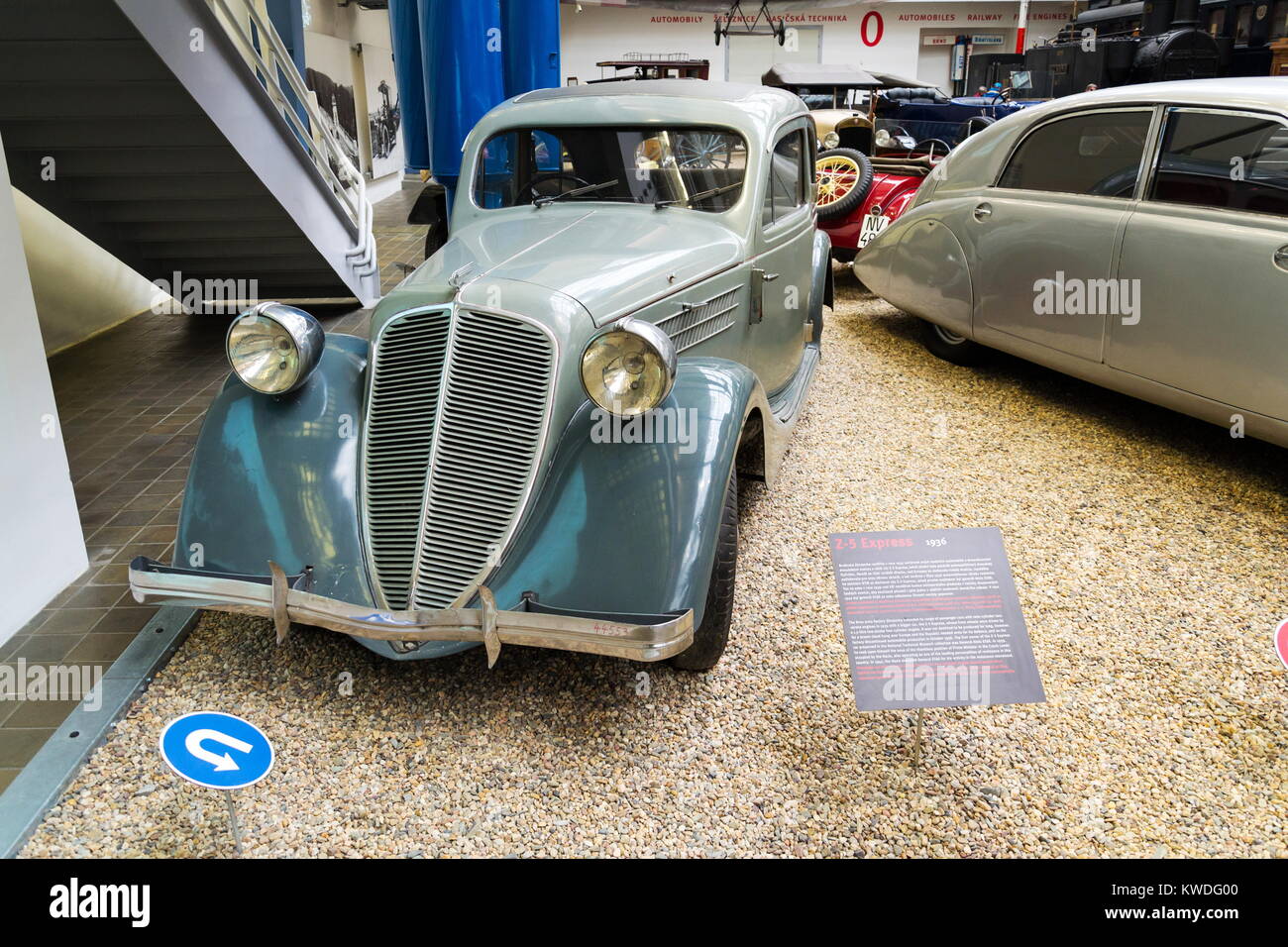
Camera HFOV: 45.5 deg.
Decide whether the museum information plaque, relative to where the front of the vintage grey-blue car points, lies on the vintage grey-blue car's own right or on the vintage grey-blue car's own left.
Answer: on the vintage grey-blue car's own left

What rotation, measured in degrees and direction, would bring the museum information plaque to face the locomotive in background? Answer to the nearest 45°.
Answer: approximately 180°

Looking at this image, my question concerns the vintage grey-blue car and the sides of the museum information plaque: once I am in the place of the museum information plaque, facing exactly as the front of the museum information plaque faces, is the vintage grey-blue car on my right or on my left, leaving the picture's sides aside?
on my right

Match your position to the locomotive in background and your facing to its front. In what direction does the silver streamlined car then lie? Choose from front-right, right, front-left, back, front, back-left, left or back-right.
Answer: front-right

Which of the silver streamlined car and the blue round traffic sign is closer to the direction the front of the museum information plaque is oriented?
the blue round traffic sign

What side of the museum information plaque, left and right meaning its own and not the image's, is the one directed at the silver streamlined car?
back

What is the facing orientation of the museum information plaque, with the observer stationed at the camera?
facing the viewer

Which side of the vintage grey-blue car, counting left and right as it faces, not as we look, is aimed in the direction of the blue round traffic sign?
front

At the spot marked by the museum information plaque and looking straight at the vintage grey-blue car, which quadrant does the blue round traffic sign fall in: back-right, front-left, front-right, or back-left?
front-left

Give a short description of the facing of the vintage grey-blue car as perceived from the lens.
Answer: facing the viewer and to the left of the viewer

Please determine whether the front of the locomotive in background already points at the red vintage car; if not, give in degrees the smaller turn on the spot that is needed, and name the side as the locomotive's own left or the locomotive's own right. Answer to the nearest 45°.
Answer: approximately 45° to the locomotive's own right

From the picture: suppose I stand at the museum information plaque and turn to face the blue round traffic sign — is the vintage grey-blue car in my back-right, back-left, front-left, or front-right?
front-right

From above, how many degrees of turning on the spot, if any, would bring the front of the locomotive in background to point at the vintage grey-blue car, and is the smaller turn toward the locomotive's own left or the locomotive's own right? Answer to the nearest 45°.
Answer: approximately 45° to the locomotive's own right
